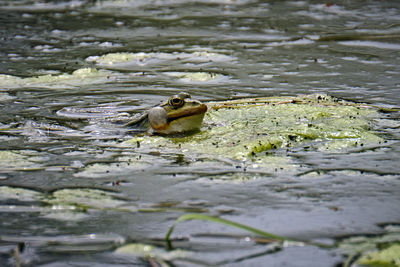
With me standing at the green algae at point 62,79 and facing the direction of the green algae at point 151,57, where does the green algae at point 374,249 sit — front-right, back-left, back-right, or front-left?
back-right

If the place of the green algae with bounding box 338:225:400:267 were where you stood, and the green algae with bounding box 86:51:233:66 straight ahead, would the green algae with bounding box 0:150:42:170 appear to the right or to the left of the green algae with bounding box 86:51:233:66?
left

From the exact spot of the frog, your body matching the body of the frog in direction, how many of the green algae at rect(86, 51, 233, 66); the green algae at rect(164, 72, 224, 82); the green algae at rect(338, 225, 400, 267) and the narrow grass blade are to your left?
2

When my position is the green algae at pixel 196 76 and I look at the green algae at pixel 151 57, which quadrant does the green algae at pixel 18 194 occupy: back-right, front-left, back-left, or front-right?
back-left
